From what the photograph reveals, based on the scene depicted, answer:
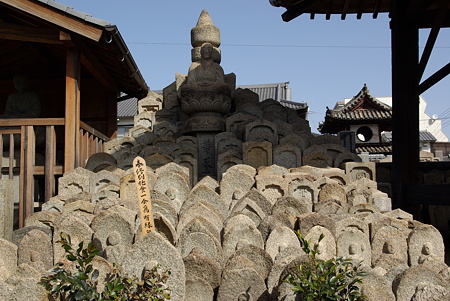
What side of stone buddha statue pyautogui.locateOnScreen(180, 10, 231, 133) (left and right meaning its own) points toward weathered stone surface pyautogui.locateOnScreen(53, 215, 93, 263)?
front

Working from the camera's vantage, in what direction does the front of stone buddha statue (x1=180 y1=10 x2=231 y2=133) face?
facing the viewer

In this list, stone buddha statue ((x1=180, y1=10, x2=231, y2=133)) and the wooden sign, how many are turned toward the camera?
2

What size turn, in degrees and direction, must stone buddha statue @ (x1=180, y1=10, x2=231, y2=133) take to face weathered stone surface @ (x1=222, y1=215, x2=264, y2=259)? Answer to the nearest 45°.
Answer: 0° — it already faces it

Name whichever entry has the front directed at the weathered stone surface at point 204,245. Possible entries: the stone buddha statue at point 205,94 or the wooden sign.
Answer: the stone buddha statue

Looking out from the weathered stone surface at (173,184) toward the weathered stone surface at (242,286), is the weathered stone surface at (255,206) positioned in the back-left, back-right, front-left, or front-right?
front-left

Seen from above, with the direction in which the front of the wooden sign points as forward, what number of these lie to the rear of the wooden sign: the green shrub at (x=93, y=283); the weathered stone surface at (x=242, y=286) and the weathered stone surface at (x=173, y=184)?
1

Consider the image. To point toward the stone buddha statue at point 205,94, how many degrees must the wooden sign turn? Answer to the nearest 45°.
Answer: approximately 180°

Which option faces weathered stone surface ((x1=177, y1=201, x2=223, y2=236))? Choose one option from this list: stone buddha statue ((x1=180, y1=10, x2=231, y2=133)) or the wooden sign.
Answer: the stone buddha statue

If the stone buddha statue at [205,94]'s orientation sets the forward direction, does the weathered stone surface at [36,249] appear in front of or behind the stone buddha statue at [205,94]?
in front

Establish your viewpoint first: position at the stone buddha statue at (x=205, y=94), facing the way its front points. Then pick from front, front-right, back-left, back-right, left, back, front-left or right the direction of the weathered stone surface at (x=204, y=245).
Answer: front

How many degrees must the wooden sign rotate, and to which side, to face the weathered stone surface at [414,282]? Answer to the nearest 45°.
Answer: approximately 90° to its left

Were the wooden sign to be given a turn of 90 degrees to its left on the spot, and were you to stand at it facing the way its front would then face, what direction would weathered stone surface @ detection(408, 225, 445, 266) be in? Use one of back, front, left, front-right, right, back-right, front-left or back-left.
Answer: front

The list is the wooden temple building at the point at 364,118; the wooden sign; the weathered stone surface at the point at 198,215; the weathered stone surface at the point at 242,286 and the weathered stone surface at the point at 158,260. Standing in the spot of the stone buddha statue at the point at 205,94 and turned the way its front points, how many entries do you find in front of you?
4

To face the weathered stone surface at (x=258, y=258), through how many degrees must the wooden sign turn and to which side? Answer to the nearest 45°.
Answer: approximately 90° to its left

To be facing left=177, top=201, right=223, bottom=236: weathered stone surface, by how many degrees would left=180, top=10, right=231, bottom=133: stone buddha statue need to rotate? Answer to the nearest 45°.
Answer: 0° — it already faces it
